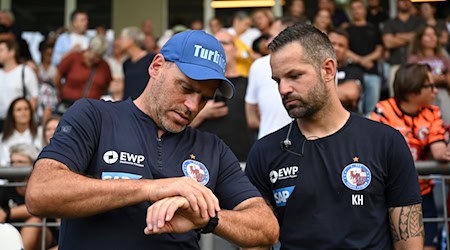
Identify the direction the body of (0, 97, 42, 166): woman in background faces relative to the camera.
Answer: toward the camera

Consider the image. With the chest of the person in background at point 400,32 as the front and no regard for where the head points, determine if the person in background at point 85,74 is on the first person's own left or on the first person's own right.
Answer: on the first person's own right

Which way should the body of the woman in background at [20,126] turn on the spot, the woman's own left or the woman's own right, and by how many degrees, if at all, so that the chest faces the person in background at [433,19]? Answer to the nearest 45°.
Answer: approximately 90° to the woman's own left

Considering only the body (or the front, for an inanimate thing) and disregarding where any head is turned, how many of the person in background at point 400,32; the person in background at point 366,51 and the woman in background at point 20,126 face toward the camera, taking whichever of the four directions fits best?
3

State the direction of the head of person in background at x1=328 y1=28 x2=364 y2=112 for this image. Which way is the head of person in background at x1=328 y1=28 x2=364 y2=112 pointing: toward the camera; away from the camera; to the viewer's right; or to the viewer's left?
toward the camera

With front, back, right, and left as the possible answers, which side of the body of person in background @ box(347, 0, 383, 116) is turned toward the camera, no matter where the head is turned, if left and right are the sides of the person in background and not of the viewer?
front

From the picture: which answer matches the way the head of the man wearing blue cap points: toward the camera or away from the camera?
toward the camera

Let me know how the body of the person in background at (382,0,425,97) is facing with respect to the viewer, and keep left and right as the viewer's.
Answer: facing the viewer

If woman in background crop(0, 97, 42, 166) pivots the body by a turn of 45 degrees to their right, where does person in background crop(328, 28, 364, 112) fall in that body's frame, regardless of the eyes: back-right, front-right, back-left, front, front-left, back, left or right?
left

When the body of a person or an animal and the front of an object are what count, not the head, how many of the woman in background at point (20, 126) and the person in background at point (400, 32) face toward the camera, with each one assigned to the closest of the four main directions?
2

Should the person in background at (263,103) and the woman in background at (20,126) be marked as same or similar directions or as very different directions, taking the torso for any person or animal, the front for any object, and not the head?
same or similar directions

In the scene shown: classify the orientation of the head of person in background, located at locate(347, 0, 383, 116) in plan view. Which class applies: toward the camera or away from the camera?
toward the camera
